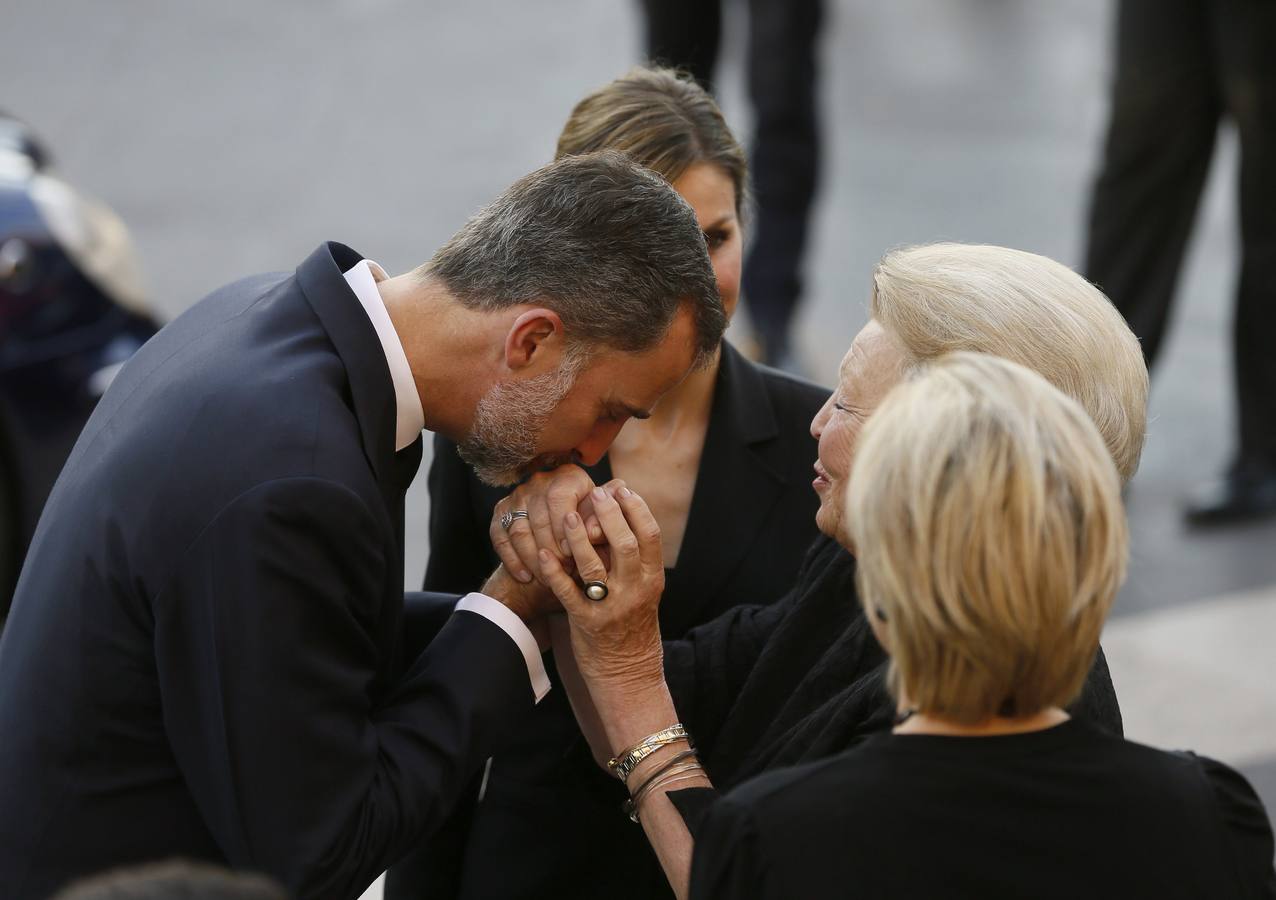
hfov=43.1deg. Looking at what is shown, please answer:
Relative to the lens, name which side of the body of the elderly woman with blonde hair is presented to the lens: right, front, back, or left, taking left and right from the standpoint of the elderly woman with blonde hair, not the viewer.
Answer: left

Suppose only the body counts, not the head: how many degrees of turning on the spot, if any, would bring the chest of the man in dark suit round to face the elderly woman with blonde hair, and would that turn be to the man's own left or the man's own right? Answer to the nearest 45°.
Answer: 0° — they already face them

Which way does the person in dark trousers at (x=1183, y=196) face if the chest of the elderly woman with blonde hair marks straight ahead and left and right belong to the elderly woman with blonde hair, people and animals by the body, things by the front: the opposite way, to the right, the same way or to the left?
the same way

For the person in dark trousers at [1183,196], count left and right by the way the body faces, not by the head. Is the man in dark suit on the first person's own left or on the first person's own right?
on the first person's own left

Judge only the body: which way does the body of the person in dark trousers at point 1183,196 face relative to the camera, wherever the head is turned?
to the viewer's left

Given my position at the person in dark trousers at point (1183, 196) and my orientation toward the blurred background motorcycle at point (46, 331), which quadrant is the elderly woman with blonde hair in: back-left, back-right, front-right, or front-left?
front-left

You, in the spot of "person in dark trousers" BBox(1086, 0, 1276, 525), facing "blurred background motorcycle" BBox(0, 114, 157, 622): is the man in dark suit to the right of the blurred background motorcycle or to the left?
left

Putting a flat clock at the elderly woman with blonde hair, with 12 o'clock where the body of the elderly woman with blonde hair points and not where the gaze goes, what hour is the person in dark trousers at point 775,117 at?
The person in dark trousers is roughly at 3 o'clock from the elderly woman with blonde hair.

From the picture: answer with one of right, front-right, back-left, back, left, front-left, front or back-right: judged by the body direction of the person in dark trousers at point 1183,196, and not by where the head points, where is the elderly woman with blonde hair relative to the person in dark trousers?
left

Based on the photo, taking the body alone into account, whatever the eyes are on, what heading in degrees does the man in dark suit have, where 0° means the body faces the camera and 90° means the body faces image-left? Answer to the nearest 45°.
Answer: approximately 270°

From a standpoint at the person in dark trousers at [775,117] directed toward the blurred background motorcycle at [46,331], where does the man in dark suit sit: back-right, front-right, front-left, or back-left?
front-left

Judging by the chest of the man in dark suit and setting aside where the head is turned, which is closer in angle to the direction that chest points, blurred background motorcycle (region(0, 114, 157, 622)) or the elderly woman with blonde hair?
the elderly woman with blonde hair

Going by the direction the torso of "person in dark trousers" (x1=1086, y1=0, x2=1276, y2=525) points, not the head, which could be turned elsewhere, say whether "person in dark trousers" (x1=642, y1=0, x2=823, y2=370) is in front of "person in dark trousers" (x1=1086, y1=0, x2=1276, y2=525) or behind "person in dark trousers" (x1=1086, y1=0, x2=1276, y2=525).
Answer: in front

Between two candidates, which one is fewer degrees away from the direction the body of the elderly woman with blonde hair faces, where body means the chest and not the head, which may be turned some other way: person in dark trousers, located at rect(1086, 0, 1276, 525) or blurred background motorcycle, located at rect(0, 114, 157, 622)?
the blurred background motorcycle

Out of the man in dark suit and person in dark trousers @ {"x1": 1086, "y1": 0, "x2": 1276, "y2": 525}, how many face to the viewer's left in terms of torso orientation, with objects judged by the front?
1

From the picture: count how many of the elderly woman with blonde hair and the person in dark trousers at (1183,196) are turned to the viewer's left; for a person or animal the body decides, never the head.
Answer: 2

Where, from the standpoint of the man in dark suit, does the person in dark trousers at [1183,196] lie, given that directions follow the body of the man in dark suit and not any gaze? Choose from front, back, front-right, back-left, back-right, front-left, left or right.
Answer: front-left
